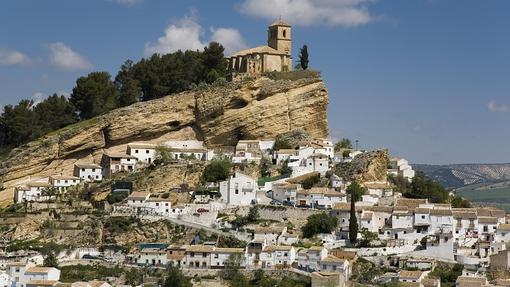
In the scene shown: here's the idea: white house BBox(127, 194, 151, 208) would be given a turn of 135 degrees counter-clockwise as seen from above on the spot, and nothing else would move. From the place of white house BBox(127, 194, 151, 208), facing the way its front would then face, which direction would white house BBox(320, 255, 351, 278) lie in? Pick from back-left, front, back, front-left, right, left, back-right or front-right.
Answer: right

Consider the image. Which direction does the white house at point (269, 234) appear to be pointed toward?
toward the camera

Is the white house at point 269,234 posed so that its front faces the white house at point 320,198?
no

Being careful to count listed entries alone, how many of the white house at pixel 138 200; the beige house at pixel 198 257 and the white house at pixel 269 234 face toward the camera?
3

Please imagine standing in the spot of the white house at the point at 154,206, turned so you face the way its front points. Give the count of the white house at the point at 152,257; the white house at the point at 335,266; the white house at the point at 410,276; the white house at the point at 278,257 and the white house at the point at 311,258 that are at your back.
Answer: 0

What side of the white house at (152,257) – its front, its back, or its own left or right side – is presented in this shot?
front

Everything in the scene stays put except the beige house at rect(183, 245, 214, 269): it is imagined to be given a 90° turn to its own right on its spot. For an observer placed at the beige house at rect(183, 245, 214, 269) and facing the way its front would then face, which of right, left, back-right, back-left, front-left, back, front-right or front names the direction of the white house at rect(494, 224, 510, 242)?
back

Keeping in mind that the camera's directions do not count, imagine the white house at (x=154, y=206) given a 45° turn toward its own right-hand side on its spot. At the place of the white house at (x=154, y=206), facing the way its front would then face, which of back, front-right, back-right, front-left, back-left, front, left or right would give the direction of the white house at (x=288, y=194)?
back-left

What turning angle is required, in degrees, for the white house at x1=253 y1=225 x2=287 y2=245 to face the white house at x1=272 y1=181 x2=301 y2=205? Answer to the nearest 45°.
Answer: approximately 180°

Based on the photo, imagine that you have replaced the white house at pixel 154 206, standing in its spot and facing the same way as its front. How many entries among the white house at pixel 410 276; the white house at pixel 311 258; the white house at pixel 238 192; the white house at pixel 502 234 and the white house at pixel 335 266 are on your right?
0

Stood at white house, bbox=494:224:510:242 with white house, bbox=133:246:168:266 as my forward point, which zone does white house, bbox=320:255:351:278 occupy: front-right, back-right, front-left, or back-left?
front-left

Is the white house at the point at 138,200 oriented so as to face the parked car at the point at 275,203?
no

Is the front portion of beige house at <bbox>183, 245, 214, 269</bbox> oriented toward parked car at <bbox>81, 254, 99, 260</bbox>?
no

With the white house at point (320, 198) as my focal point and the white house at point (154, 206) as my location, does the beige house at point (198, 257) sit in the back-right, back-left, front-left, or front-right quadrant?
front-right

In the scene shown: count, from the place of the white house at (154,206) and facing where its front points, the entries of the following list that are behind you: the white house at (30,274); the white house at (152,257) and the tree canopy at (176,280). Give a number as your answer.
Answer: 0

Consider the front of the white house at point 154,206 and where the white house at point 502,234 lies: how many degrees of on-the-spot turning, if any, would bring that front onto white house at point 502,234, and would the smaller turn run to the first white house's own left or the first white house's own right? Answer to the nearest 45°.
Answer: approximately 90° to the first white house's own left

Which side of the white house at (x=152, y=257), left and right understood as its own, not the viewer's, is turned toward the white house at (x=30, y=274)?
right

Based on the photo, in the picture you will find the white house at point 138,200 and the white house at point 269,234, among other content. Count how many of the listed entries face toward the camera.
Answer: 2

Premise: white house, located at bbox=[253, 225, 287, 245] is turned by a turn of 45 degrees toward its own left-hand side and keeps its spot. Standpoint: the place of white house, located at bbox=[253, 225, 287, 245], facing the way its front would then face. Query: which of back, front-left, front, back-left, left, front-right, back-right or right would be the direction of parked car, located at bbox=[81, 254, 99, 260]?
back-right

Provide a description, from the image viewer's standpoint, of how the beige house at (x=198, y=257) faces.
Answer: facing the viewer

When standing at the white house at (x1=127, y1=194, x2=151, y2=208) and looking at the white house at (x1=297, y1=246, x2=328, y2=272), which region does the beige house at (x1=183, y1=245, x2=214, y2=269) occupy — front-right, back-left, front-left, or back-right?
front-right

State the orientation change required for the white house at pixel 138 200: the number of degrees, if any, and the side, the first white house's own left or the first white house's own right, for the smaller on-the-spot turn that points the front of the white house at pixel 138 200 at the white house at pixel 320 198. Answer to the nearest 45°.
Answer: approximately 90° to the first white house's own left

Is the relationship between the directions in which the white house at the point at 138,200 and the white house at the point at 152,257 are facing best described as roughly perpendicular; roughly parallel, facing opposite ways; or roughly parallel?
roughly parallel

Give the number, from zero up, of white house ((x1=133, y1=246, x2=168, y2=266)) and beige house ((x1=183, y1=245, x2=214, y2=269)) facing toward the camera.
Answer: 2
